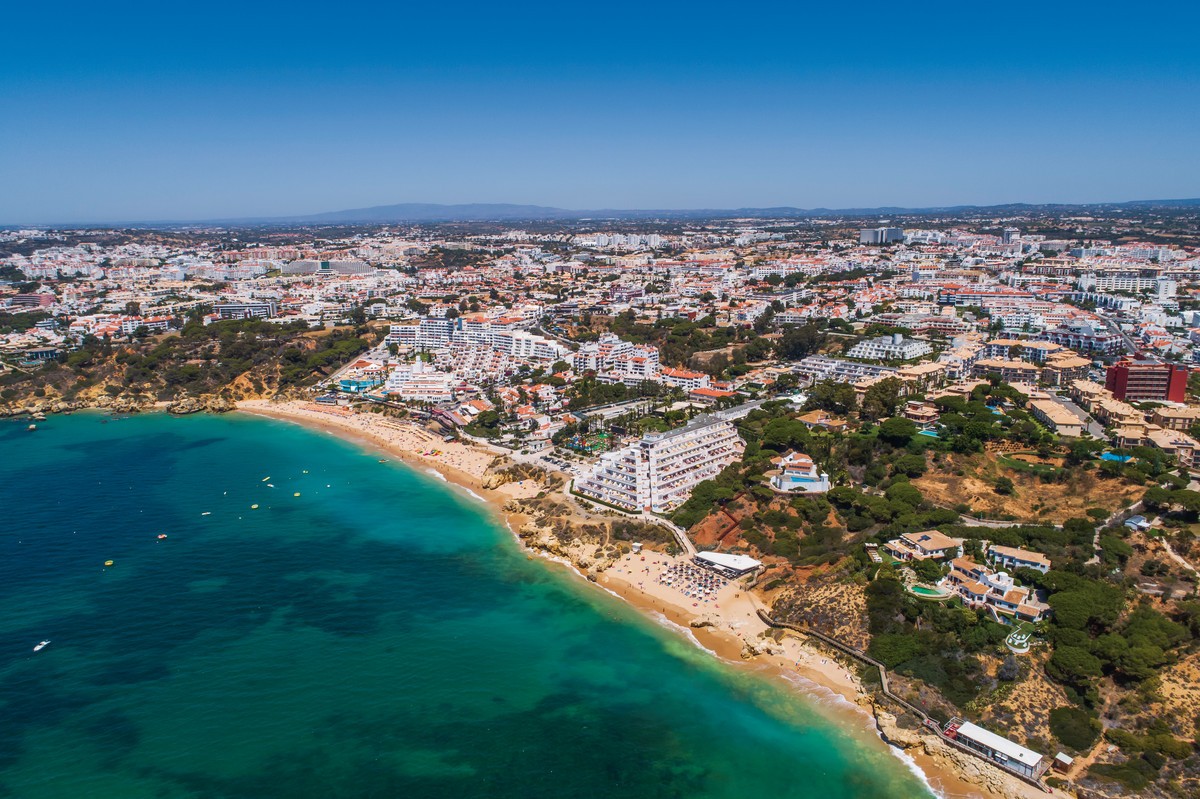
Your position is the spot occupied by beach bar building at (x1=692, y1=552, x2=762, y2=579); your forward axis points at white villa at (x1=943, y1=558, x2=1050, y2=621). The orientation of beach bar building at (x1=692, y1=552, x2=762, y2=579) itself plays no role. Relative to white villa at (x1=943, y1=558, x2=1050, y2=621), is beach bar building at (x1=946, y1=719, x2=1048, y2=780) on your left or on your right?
right

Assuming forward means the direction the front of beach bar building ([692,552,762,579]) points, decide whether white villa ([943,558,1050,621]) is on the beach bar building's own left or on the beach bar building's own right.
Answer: on the beach bar building's own left

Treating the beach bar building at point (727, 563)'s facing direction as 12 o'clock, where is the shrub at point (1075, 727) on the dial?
The shrub is roughly at 9 o'clock from the beach bar building.

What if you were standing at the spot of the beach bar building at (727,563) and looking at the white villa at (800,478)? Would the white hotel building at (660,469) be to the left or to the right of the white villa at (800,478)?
left

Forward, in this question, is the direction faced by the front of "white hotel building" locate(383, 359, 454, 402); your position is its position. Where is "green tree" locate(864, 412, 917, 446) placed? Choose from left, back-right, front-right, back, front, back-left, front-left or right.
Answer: front-left

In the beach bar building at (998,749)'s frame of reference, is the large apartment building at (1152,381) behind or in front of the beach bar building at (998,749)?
behind

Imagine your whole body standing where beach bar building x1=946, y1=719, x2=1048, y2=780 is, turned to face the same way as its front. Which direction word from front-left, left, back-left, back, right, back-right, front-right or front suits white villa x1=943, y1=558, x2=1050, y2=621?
back-right

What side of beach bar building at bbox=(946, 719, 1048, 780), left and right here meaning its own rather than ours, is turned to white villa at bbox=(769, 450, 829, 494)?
right

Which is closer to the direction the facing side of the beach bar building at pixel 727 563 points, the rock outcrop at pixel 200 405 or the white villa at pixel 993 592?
the rock outcrop
